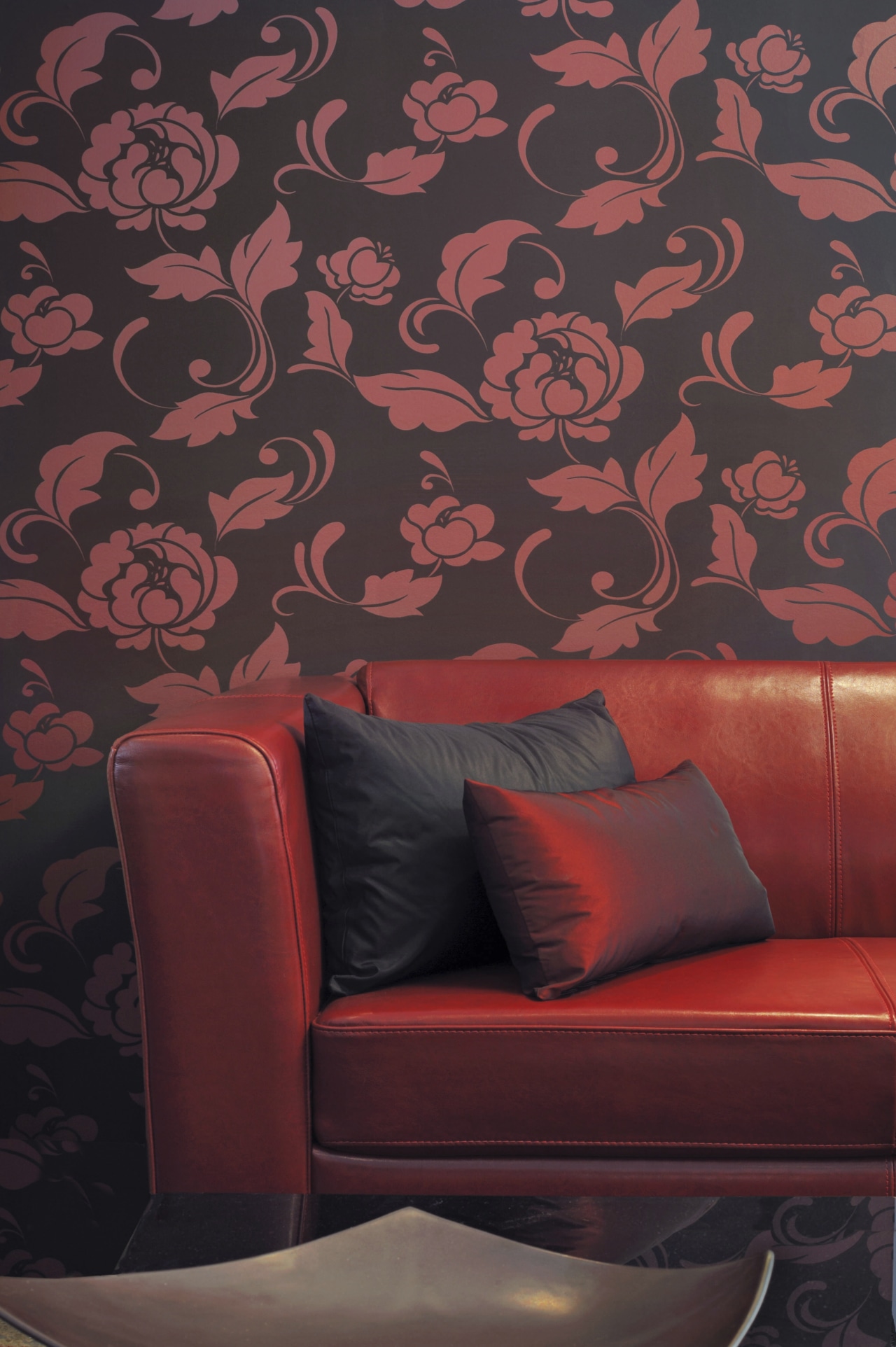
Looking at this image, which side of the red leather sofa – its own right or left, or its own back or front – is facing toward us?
front
